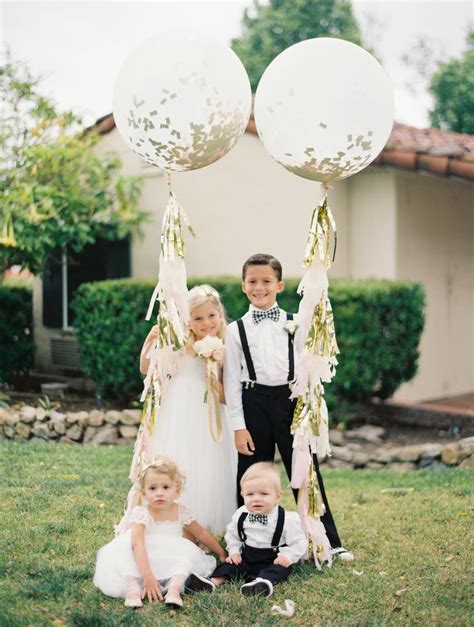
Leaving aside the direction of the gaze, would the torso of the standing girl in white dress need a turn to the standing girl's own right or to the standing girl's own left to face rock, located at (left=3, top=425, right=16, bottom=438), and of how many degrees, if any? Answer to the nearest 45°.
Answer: approximately 135° to the standing girl's own right

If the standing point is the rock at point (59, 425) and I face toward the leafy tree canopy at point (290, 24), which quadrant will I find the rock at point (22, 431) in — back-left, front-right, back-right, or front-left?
back-left

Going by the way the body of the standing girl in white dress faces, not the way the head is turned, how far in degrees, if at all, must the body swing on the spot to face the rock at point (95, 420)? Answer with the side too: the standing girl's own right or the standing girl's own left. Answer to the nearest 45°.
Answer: approximately 180°

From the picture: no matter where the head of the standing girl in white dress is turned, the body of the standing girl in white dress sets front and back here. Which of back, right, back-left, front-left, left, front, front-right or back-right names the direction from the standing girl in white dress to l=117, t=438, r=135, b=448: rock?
back

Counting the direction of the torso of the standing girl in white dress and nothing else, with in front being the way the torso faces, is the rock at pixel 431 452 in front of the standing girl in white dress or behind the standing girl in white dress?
behind

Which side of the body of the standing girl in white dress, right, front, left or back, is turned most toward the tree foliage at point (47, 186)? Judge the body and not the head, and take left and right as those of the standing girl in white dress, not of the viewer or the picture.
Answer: back

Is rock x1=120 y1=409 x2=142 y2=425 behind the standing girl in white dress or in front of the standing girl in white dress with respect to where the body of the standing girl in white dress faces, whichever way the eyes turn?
behind

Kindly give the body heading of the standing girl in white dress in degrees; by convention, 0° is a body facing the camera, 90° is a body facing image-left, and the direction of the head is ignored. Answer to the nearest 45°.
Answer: approximately 0°

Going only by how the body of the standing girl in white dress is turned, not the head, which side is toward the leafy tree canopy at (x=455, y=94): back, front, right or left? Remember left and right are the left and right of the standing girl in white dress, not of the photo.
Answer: back

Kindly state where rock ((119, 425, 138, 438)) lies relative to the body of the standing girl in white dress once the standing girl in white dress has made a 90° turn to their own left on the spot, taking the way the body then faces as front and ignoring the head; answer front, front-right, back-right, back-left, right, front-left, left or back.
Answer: left
